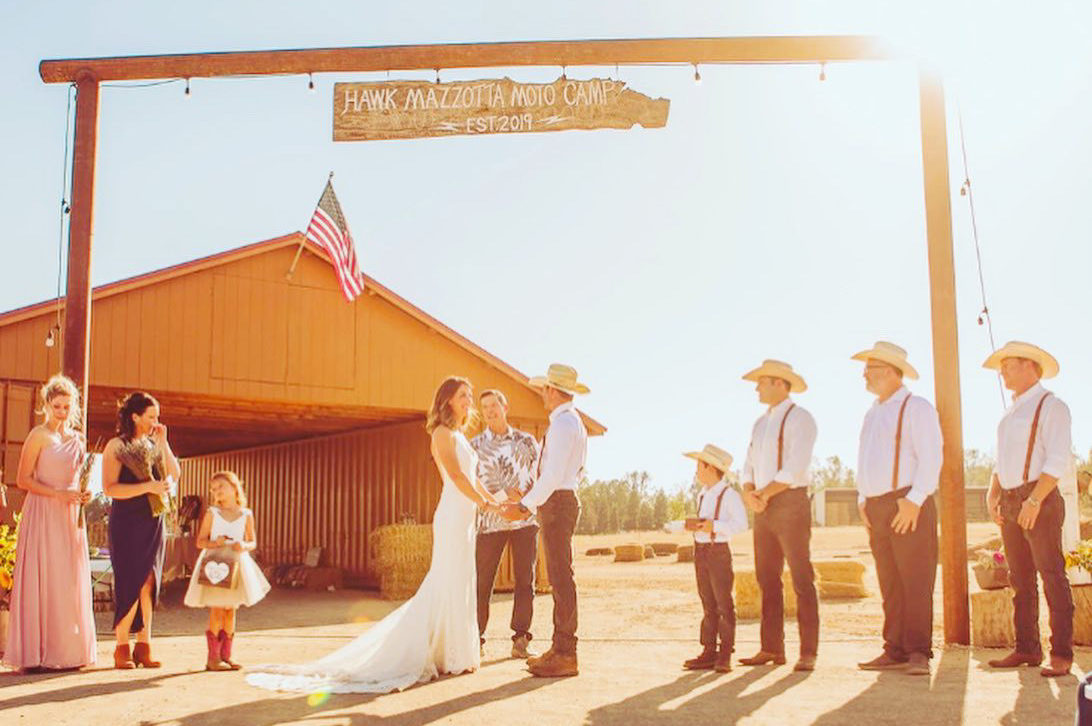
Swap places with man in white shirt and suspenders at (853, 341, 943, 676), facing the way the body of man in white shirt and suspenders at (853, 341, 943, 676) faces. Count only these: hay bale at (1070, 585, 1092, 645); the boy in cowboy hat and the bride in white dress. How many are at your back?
1

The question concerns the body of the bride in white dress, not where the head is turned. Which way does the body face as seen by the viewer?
to the viewer's right

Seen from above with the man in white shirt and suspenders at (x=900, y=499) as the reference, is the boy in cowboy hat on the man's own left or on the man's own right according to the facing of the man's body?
on the man's own right

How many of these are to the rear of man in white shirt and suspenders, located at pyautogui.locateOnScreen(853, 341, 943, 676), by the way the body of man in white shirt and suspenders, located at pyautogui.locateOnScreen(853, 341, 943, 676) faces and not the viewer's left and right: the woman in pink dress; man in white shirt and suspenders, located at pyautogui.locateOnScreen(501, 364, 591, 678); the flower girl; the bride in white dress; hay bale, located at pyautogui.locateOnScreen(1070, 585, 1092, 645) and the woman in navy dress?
1

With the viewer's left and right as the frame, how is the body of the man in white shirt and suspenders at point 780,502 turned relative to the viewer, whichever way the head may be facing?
facing the viewer and to the left of the viewer

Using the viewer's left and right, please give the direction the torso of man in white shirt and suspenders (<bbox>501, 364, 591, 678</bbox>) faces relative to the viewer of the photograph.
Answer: facing to the left of the viewer

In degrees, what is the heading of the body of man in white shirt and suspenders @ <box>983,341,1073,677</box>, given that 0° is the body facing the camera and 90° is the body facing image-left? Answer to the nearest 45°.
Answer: approximately 45°

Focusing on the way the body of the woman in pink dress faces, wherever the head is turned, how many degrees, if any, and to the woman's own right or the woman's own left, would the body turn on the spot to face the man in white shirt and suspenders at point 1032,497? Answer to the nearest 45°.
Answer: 0° — they already face them

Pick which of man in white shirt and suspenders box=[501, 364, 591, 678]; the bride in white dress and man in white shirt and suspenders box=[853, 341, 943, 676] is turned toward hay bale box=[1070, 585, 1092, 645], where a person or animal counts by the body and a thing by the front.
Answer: the bride in white dress

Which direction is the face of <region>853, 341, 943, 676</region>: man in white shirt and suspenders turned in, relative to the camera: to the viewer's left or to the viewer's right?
to the viewer's left

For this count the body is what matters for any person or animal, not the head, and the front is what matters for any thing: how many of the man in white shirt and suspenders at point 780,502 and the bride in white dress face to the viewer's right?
1

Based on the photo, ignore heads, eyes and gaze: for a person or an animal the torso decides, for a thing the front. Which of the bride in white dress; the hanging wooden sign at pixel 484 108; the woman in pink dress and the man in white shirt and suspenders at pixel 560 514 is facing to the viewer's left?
the man in white shirt and suspenders

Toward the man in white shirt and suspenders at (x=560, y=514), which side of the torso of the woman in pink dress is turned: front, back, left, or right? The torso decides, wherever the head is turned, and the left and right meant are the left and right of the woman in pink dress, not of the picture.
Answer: front

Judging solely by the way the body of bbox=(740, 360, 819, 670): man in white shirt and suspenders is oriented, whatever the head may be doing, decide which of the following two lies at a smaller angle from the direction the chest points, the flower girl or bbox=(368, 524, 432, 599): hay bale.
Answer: the flower girl

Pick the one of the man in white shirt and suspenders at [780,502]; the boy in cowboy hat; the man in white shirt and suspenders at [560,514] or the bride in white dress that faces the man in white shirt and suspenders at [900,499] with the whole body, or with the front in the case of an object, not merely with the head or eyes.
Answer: the bride in white dress
